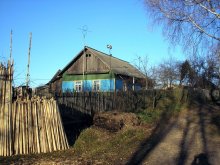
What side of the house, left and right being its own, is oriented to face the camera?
front

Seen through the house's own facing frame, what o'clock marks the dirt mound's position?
The dirt mound is roughly at 12 o'clock from the house.

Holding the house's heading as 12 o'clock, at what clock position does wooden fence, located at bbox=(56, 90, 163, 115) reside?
The wooden fence is roughly at 12 o'clock from the house.

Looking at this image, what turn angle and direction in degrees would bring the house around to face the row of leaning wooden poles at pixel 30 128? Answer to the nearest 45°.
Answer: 0° — it already faces it

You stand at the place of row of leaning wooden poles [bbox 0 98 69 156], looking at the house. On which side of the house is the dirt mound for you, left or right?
right
